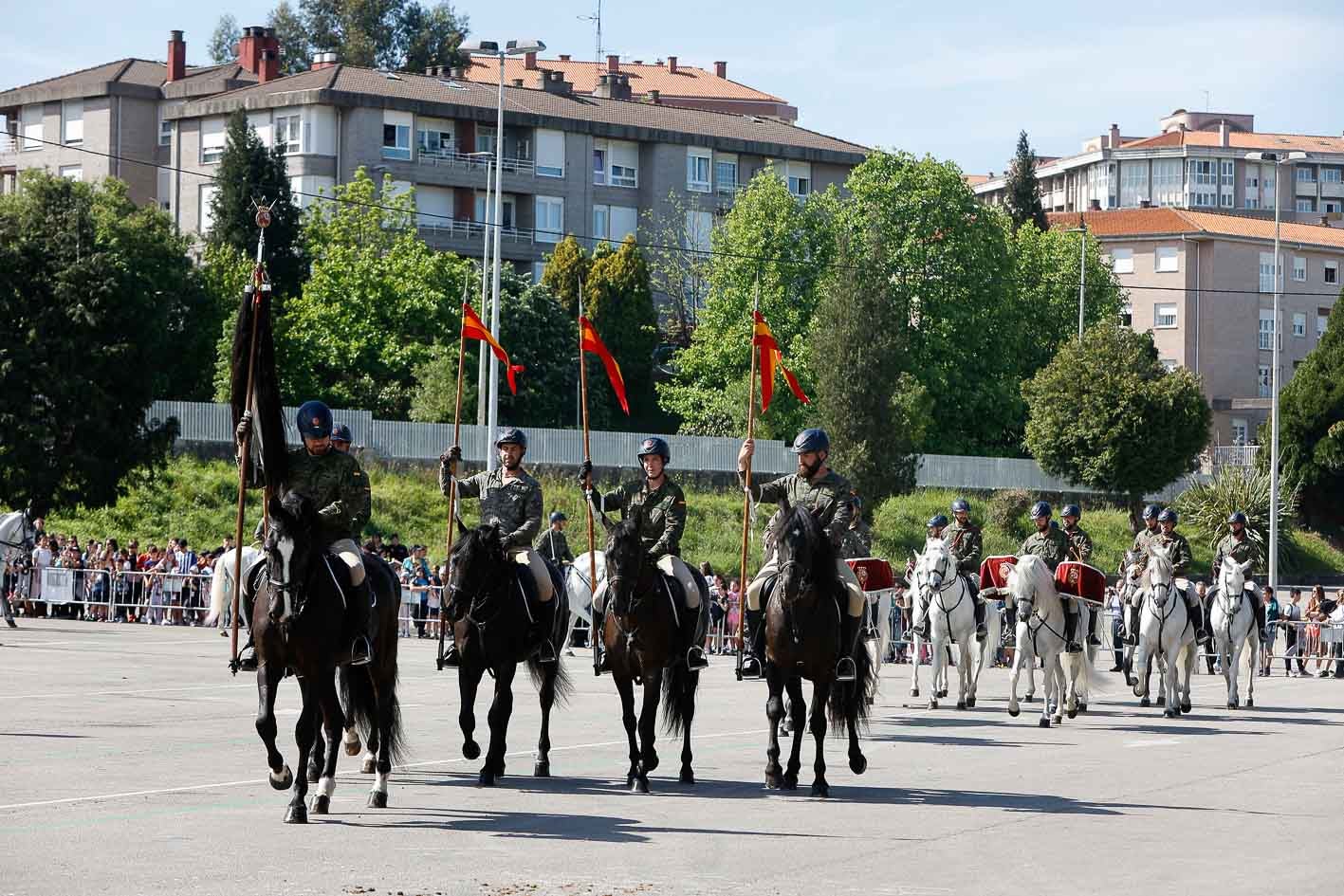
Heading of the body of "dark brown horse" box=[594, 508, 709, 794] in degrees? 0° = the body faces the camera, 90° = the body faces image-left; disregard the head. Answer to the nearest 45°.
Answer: approximately 45°

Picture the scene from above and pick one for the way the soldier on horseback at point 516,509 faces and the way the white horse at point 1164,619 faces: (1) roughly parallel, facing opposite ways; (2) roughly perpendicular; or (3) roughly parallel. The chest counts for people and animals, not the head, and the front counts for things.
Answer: roughly parallel

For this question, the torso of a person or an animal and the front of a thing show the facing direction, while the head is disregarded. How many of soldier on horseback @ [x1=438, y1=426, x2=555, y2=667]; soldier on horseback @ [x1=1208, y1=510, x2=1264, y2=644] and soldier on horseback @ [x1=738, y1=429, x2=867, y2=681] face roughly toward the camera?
3

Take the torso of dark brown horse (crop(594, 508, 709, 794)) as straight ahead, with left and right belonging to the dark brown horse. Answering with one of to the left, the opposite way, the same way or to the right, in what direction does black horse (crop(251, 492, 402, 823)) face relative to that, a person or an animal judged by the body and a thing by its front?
the same way

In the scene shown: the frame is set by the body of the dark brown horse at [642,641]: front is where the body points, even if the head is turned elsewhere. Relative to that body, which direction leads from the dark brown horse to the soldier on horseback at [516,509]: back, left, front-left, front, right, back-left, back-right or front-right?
right

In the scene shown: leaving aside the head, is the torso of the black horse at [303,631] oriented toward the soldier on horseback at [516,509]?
no

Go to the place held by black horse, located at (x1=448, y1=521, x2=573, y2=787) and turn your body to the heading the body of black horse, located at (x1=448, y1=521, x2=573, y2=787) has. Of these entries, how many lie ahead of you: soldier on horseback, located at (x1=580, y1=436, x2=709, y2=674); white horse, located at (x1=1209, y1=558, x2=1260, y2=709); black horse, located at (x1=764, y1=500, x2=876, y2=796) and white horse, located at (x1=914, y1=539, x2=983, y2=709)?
0

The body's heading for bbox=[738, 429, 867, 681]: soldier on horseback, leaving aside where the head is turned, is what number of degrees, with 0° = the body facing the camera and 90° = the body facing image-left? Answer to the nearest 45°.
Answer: approximately 0°

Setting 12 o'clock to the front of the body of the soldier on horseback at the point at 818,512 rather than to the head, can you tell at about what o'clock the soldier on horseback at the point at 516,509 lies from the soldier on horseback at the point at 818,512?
the soldier on horseback at the point at 516,509 is roughly at 3 o'clock from the soldier on horseback at the point at 818,512.

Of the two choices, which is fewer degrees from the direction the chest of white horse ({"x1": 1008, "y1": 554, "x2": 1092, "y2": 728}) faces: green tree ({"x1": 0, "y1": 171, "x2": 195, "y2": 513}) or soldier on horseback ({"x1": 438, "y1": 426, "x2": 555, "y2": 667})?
the soldier on horseback

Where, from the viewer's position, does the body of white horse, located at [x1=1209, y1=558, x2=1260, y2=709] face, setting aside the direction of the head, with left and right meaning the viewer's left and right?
facing the viewer

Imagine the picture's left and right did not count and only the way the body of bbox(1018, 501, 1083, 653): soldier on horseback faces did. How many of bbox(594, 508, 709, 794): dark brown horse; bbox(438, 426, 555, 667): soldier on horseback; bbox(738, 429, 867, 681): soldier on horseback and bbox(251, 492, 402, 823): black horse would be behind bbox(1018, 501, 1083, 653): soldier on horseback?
0

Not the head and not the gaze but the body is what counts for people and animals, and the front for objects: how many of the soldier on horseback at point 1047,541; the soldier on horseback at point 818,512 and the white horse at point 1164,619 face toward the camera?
3

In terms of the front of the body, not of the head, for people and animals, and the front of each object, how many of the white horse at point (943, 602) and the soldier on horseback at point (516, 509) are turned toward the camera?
2

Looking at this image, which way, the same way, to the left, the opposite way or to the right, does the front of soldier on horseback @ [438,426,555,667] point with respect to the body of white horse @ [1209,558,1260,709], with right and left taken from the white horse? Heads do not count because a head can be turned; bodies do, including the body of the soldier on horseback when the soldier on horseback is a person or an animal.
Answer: the same way
